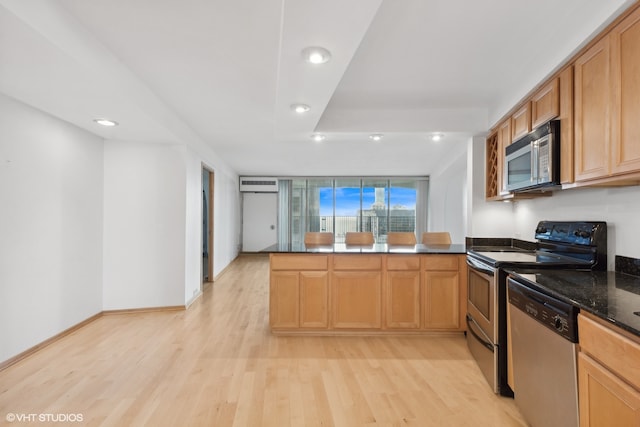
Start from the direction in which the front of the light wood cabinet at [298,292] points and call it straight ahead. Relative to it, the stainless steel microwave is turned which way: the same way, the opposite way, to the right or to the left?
to the right

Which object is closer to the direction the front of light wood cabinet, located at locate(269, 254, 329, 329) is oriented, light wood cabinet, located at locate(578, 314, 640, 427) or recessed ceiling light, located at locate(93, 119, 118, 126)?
the light wood cabinet

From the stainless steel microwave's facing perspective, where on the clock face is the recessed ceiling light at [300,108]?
The recessed ceiling light is roughly at 1 o'clock from the stainless steel microwave.

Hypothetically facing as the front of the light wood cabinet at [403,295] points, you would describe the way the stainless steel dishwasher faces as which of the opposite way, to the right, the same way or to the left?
to the right

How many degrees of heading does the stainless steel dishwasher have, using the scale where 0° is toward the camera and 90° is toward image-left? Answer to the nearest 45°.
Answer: approximately 45°

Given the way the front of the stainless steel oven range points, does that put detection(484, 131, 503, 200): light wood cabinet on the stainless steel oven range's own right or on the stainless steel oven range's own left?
on the stainless steel oven range's own right
